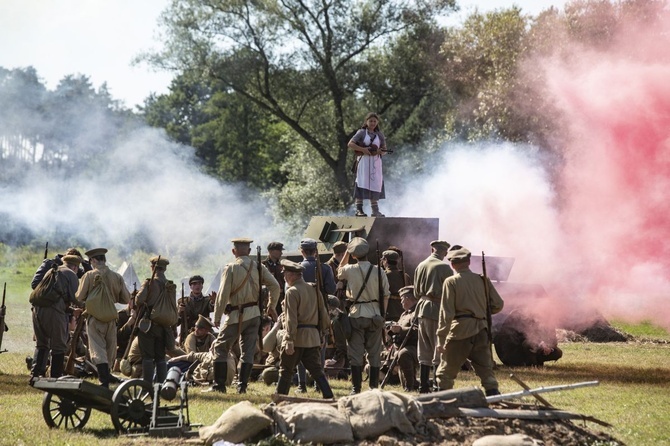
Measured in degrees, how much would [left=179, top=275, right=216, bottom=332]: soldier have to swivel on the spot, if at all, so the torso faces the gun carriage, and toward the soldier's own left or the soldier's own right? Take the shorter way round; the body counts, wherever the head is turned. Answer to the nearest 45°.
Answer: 0° — they already face it

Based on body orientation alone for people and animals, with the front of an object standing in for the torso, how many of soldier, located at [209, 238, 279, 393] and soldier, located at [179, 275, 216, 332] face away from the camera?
1

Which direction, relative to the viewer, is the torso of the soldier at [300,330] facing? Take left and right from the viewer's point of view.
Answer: facing away from the viewer and to the left of the viewer

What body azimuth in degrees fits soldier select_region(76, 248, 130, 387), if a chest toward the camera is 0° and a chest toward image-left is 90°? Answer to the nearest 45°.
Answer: approximately 180°

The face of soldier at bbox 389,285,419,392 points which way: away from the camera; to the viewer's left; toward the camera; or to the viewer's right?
to the viewer's left

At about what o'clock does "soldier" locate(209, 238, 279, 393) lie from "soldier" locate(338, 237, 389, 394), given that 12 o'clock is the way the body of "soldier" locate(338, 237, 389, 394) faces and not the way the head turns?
"soldier" locate(209, 238, 279, 393) is roughly at 9 o'clock from "soldier" locate(338, 237, 389, 394).

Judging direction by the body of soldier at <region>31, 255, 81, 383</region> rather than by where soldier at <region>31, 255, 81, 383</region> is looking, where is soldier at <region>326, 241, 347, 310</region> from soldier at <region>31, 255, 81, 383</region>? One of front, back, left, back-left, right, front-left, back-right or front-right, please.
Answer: front-right

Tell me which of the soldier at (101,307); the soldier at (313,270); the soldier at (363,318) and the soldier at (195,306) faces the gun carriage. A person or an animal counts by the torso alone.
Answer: the soldier at (195,306)

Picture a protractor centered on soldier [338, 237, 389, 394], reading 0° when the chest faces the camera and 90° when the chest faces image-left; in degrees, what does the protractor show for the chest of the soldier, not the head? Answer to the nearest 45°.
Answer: approximately 180°
